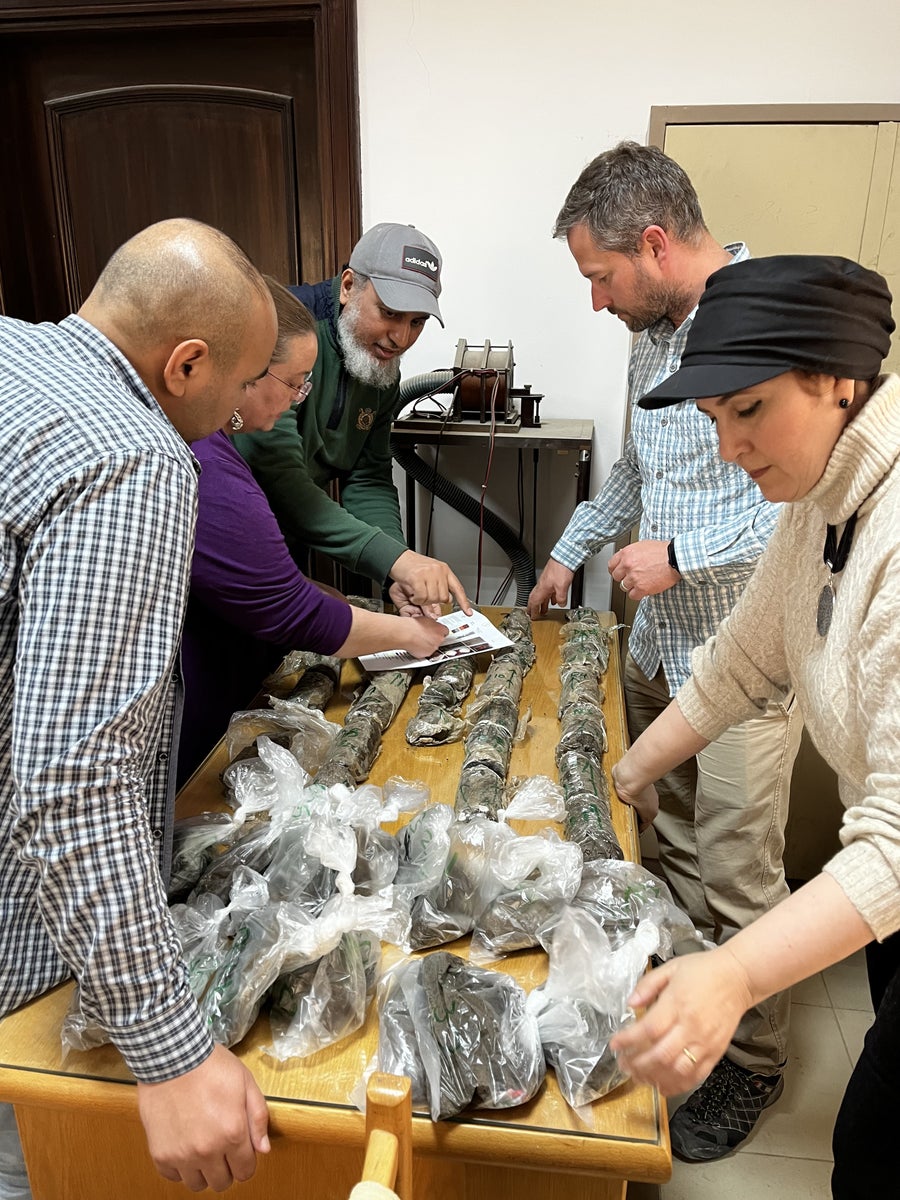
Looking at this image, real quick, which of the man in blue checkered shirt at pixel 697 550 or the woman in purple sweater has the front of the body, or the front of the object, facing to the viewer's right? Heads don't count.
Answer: the woman in purple sweater

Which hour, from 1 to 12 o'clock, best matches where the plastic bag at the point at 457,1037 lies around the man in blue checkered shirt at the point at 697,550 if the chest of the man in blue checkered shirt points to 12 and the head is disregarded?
The plastic bag is roughly at 11 o'clock from the man in blue checkered shirt.

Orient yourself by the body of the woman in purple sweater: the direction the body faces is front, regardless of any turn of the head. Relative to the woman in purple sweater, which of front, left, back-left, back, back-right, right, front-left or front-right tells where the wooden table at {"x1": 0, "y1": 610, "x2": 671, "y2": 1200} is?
right

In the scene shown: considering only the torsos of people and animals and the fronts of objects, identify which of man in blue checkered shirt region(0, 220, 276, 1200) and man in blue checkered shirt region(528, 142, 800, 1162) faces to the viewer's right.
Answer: man in blue checkered shirt region(0, 220, 276, 1200)

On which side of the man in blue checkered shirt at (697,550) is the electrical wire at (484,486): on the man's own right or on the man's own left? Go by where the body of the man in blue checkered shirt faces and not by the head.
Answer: on the man's own right

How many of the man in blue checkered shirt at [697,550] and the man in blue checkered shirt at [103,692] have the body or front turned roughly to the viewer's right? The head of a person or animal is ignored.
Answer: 1

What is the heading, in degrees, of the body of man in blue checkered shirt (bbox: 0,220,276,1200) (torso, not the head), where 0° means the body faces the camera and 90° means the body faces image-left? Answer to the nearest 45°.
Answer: approximately 270°

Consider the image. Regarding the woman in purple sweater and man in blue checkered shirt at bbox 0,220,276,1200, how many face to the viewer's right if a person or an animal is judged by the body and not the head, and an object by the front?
2

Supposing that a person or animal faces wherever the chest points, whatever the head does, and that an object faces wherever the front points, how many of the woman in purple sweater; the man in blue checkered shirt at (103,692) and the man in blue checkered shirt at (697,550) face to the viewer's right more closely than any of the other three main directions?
2

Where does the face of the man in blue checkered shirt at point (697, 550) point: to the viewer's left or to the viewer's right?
to the viewer's left

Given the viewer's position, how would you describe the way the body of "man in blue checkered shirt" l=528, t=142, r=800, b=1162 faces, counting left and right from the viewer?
facing the viewer and to the left of the viewer

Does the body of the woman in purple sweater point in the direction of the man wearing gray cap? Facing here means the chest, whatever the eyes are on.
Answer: no

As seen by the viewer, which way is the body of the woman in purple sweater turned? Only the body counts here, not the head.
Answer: to the viewer's right

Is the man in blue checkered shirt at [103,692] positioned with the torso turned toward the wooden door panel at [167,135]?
no
